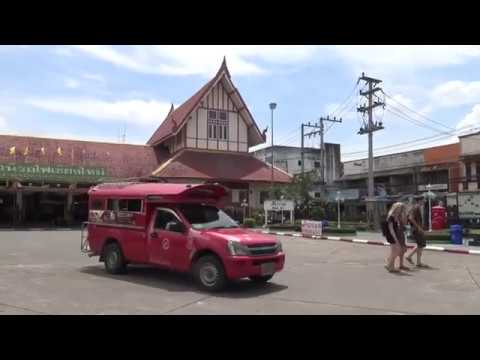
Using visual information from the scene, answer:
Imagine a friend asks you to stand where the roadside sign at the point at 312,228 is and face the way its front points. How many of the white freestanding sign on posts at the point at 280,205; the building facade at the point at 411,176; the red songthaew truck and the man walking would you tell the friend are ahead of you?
2

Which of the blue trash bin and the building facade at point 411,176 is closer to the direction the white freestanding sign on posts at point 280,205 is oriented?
the blue trash bin

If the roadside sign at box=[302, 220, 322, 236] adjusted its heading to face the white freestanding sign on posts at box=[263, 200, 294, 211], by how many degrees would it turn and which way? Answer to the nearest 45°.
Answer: approximately 180°

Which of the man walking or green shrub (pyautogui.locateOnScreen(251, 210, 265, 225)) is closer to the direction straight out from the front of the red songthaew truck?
the man walking

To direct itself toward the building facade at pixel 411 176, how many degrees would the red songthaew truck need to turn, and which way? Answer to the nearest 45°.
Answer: approximately 90° to its left

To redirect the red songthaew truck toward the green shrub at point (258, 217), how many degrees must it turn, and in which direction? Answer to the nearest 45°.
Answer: approximately 135° to its left

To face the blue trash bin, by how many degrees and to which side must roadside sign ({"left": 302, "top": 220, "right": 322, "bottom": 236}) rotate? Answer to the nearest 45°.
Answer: approximately 45° to its left

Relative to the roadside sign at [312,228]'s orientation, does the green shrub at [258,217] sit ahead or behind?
behind

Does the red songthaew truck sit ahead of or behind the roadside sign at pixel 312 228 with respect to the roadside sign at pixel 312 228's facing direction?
ahead

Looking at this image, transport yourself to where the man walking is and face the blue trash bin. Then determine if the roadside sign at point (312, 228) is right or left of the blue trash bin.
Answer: left

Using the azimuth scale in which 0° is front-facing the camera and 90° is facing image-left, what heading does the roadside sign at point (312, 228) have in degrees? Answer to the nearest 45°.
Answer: approximately 0°

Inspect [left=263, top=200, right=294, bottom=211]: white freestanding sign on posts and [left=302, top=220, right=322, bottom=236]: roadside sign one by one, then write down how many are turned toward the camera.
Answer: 2
